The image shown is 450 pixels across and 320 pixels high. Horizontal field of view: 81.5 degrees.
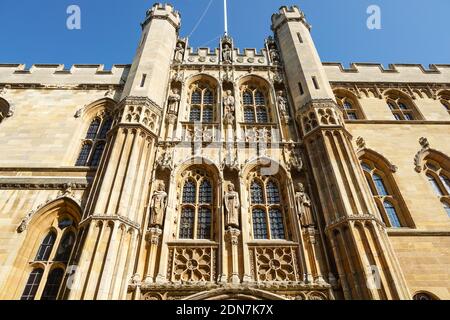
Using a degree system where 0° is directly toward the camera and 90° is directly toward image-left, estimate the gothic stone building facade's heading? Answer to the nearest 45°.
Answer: approximately 0°
